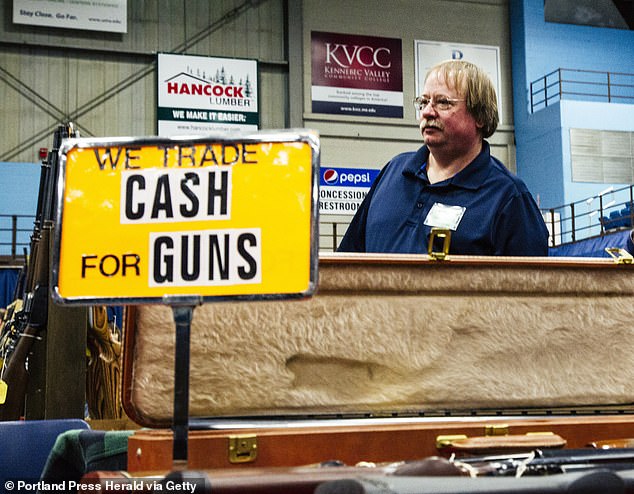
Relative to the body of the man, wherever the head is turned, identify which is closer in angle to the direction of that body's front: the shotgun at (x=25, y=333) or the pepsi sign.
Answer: the shotgun

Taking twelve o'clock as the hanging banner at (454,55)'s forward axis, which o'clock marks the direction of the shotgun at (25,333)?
The shotgun is roughly at 12 o'clock from the hanging banner.

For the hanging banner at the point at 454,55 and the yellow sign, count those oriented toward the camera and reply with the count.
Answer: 2

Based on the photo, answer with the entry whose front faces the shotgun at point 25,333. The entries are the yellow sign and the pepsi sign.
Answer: the pepsi sign

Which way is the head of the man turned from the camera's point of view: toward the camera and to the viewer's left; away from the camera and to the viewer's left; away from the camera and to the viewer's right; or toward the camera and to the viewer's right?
toward the camera and to the viewer's left

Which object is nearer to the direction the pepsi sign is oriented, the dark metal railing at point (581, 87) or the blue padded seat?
the blue padded seat
